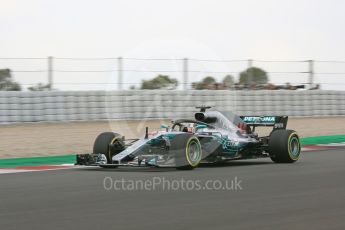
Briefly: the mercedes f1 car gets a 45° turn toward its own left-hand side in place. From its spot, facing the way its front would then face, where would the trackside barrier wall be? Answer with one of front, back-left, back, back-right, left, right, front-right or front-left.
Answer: back

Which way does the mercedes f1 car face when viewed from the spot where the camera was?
facing the viewer and to the left of the viewer
